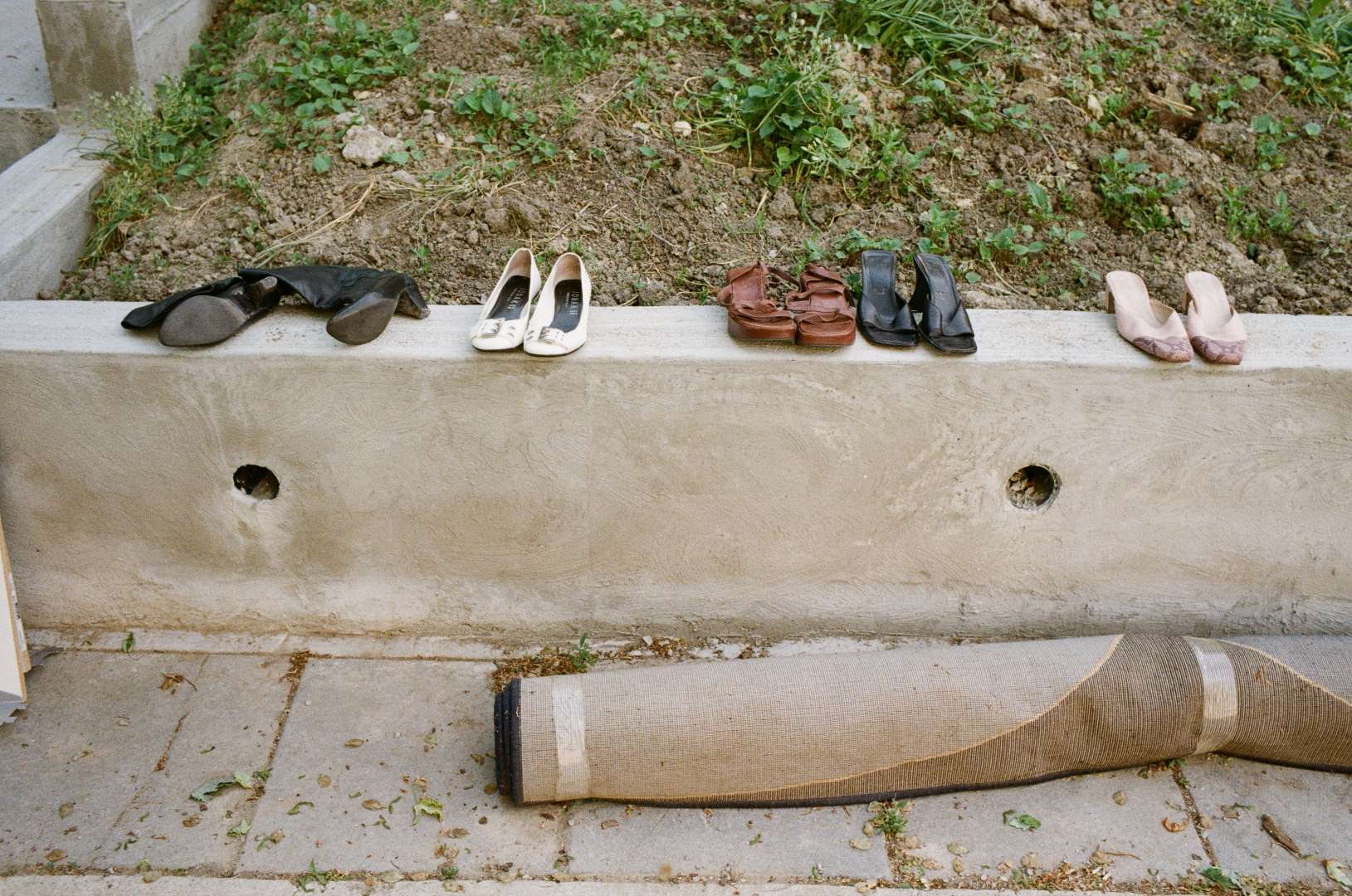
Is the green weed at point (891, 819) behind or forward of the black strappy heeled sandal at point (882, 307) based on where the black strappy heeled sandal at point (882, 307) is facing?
forward

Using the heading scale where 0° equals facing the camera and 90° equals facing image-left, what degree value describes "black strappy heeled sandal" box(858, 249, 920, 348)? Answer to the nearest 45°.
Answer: approximately 0°

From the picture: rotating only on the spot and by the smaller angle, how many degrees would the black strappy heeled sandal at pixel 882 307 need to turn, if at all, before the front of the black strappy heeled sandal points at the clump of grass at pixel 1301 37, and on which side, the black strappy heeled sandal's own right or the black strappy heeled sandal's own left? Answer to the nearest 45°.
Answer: approximately 135° to the black strappy heeled sandal's own left

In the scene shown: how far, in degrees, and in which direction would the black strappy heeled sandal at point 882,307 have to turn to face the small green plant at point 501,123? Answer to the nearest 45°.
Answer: approximately 135° to its right

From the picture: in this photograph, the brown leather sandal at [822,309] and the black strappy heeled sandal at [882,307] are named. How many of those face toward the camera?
2

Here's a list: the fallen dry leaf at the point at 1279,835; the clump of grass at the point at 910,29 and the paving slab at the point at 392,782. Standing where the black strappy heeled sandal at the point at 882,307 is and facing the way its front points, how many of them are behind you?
1

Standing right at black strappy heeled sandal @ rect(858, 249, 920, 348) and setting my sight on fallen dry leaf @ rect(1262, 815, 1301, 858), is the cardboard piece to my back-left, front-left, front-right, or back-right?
back-right

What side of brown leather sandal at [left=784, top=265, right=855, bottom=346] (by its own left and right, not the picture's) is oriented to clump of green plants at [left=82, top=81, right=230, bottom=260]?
right

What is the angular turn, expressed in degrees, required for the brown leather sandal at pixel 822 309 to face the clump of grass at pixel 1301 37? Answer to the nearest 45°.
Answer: approximately 135° to its left

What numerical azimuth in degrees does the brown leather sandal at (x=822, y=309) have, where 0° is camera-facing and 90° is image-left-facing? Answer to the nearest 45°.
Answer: approximately 0°

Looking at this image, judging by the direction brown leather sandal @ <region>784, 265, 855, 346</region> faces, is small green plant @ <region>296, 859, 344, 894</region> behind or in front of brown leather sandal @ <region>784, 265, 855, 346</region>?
in front

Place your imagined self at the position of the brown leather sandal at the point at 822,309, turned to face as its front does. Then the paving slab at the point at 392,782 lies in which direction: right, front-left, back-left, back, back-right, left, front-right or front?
front-right

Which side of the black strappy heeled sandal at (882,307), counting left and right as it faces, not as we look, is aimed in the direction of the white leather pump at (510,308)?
right

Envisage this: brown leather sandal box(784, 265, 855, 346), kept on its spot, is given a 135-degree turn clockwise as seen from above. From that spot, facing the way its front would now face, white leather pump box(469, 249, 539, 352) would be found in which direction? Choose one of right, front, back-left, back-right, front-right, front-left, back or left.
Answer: front-left

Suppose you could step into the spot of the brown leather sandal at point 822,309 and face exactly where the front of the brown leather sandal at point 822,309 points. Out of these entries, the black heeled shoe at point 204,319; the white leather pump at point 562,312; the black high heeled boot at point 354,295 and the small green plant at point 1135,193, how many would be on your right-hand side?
3

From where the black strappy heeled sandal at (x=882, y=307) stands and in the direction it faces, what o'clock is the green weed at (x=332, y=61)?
The green weed is roughly at 4 o'clock from the black strappy heeled sandal.
